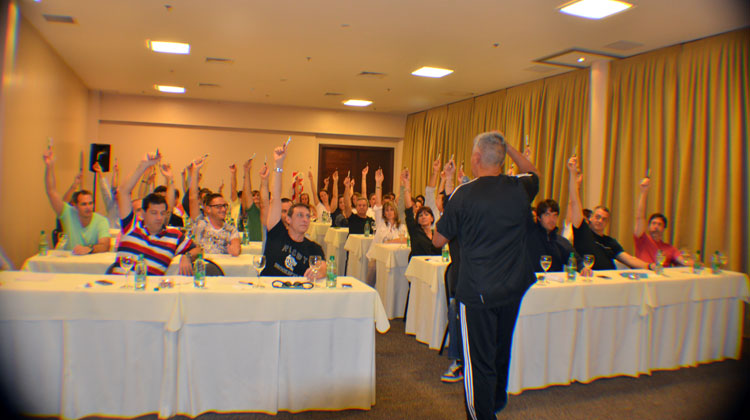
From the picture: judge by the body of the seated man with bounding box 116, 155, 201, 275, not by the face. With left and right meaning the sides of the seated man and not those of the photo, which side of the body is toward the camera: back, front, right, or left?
front

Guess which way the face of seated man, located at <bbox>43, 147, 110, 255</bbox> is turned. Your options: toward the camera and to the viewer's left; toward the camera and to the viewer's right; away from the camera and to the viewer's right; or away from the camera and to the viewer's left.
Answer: toward the camera and to the viewer's right

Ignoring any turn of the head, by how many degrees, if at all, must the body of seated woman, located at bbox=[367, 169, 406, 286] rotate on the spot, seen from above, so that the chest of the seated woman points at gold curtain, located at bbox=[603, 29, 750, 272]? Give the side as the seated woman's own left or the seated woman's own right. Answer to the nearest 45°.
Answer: approximately 90° to the seated woman's own left

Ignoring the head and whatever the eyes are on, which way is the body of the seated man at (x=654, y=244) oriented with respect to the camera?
toward the camera

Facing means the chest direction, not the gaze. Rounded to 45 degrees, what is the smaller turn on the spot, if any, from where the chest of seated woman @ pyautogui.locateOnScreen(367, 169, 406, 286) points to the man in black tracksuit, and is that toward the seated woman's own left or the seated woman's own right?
0° — they already face them

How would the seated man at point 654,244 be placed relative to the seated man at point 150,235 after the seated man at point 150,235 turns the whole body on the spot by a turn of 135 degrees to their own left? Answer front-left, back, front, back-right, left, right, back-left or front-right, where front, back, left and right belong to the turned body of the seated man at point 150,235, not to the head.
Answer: front-right

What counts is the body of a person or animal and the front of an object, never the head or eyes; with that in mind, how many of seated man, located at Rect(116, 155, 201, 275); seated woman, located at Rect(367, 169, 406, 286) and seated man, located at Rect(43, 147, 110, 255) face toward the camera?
3

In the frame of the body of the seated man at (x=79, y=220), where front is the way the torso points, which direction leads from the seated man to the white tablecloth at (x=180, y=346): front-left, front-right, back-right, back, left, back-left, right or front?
front

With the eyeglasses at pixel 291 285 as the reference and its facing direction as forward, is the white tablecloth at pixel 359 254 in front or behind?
behind

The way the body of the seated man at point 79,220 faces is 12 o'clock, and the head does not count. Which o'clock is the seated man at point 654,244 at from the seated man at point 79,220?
the seated man at point 654,244 is roughly at 10 o'clock from the seated man at point 79,220.

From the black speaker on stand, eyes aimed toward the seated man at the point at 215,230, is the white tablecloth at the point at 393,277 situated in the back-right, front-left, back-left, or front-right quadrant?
front-left

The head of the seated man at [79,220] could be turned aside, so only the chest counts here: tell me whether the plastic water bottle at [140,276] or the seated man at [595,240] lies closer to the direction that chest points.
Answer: the plastic water bottle

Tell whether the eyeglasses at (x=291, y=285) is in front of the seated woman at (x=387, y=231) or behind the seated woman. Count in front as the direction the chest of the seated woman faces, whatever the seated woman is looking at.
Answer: in front
